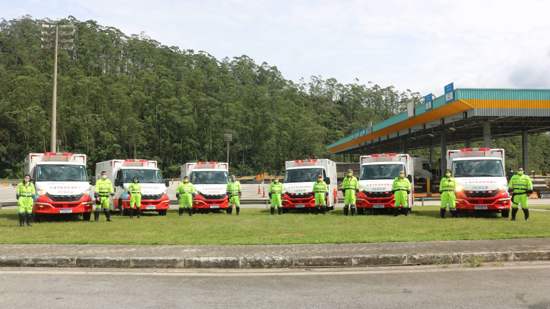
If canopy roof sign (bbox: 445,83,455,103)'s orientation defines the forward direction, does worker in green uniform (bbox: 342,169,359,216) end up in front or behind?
in front

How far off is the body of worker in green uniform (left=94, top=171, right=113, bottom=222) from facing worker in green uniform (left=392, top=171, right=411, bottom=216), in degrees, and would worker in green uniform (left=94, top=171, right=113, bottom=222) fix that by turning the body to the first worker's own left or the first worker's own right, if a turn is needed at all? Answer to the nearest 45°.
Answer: approximately 90° to the first worker's own left

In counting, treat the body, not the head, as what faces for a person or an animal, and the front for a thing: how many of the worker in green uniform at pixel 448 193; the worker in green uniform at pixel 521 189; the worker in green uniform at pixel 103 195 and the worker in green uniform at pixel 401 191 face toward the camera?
4

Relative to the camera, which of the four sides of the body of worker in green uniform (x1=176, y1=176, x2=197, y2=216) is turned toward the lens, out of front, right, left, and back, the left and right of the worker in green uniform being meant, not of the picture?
front

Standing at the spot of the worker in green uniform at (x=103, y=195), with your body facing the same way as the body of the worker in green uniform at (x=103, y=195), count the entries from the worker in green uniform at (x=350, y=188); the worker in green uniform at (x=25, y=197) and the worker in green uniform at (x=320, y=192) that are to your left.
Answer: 2

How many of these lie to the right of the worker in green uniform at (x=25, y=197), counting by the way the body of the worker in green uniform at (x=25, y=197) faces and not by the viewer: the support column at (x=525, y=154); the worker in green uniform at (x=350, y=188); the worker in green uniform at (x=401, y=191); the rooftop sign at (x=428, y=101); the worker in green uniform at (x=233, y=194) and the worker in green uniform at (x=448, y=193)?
0

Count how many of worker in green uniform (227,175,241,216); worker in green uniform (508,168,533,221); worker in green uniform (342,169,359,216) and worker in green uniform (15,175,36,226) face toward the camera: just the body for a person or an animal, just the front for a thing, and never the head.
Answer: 4

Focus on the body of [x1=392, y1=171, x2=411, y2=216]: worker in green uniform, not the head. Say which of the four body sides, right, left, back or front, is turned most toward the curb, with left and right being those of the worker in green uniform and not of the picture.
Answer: front

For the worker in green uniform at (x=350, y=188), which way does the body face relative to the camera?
toward the camera

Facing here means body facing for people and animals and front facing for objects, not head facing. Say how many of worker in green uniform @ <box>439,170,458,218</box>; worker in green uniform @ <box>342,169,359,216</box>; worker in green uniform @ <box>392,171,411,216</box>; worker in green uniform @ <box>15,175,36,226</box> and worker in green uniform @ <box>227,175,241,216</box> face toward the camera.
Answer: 5

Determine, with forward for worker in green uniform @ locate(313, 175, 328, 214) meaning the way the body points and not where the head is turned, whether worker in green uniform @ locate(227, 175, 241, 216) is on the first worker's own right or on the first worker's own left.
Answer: on the first worker's own right

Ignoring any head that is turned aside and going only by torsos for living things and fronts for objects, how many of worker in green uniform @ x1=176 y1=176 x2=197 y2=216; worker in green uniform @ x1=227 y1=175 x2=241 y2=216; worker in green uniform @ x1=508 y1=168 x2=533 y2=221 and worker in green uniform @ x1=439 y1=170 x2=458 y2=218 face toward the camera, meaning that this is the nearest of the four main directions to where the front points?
4

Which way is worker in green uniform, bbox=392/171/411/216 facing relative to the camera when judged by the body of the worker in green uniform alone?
toward the camera

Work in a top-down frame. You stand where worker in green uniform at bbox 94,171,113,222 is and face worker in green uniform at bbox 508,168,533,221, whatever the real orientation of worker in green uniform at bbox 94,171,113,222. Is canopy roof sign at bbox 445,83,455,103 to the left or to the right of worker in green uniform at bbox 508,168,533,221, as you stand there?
left

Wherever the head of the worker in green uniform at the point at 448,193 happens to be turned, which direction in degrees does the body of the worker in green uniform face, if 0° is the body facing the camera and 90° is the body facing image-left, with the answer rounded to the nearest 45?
approximately 0°

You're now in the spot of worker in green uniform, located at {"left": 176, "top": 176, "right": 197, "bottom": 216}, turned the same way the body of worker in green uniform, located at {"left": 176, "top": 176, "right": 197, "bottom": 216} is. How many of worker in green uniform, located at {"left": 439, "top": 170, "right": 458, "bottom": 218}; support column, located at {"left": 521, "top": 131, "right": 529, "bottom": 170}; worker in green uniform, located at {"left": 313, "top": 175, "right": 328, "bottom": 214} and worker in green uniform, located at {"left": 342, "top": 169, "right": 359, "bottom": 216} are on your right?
0

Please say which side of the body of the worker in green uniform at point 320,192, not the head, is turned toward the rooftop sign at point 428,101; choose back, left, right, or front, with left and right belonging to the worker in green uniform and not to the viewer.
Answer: back

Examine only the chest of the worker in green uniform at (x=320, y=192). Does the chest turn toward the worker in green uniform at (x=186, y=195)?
no

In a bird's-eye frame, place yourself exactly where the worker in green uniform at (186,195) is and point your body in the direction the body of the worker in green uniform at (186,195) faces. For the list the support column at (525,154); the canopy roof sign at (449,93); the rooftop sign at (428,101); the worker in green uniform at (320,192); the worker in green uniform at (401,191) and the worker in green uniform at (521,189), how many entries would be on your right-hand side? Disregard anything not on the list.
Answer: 0

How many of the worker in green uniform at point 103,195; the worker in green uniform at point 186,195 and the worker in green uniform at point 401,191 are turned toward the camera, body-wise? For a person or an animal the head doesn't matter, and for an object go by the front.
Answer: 3
